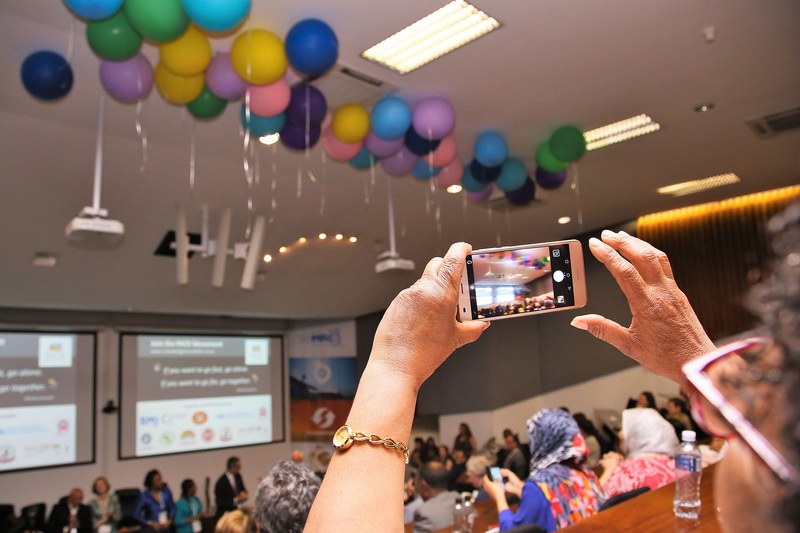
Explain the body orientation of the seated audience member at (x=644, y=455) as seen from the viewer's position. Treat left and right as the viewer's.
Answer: facing away from the viewer and to the left of the viewer

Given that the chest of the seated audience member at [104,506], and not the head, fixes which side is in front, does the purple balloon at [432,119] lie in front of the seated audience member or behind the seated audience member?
in front

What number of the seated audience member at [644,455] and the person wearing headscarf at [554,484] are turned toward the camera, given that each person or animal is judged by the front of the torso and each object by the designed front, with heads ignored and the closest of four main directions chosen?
0

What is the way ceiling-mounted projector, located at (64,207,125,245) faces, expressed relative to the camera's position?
facing away from the viewer

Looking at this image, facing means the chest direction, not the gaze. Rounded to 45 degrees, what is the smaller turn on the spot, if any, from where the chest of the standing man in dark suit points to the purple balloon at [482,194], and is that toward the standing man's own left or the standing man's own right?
0° — they already face it

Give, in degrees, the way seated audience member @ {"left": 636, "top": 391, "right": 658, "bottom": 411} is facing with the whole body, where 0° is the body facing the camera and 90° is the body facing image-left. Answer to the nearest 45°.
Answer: approximately 90°

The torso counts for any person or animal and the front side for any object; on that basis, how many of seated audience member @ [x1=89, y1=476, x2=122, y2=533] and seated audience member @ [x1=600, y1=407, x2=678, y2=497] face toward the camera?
1

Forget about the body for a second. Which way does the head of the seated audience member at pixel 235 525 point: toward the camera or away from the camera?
away from the camera

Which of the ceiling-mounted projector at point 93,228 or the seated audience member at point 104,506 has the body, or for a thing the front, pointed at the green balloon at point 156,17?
the seated audience member

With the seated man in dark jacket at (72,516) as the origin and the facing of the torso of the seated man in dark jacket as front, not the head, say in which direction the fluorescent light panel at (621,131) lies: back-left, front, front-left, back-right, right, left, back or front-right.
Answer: front

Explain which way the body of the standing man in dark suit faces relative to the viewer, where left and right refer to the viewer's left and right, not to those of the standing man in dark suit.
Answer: facing the viewer and to the right of the viewer
